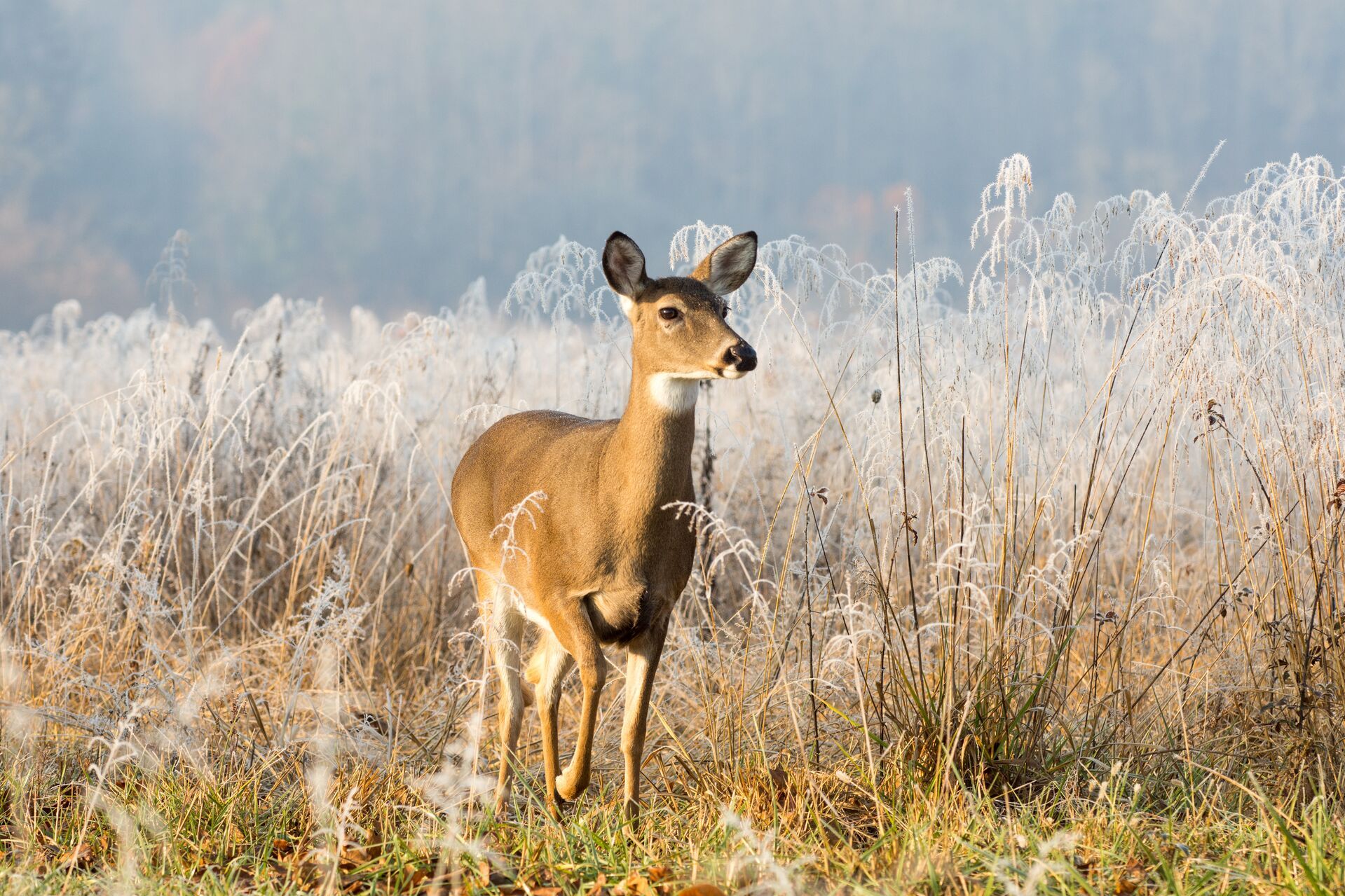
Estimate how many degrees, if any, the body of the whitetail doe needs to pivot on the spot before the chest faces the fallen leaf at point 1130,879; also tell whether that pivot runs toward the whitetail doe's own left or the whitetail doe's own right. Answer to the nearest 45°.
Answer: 0° — it already faces it

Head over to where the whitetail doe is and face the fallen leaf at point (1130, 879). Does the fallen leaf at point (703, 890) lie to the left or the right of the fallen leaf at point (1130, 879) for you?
right

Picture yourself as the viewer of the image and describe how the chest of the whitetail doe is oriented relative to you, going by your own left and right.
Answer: facing the viewer and to the right of the viewer

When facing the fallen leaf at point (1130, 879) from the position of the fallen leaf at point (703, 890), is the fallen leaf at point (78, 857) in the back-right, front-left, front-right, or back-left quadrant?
back-left

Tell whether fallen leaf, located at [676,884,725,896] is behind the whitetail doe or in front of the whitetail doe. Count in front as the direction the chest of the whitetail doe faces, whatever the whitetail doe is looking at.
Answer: in front
